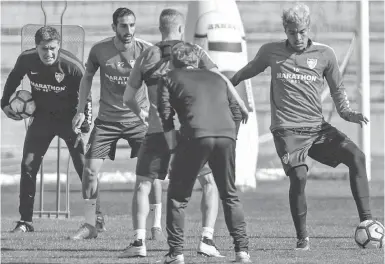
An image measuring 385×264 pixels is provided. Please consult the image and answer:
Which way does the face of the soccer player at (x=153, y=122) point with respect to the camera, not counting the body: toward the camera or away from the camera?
away from the camera

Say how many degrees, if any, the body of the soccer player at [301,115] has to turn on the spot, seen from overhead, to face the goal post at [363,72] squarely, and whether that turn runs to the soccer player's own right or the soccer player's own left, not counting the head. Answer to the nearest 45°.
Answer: approximately 180°

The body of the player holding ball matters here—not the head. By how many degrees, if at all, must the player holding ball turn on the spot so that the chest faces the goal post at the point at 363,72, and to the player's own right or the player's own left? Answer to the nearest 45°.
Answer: approximately 135° to the player's own left

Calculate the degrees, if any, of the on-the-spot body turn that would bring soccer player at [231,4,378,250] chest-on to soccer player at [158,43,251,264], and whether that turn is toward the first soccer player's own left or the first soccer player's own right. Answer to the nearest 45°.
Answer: approximately 45° to the first soccer player's own right

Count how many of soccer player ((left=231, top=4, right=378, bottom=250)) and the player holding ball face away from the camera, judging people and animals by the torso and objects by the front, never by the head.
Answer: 0

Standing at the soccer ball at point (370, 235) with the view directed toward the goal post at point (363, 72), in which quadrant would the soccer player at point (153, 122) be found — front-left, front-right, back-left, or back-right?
back-left

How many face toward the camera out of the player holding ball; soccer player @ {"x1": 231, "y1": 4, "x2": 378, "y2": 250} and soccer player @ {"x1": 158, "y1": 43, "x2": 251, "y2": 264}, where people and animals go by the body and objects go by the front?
2

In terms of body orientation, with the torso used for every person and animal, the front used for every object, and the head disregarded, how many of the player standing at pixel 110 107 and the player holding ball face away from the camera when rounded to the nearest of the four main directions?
0

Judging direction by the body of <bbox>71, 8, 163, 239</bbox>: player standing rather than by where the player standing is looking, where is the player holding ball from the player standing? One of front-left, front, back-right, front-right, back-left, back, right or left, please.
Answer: back-right

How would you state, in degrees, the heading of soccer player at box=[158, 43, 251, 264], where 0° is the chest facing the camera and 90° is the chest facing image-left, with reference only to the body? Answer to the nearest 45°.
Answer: approximately 180°
